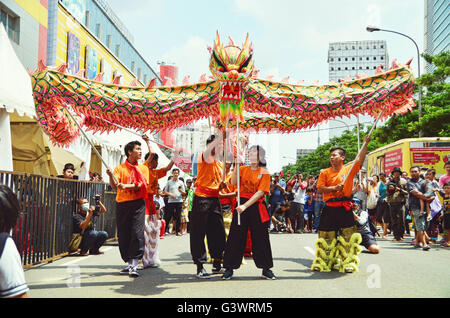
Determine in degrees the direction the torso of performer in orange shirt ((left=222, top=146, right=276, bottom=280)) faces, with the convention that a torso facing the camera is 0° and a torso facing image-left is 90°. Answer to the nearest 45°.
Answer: approximately 0°

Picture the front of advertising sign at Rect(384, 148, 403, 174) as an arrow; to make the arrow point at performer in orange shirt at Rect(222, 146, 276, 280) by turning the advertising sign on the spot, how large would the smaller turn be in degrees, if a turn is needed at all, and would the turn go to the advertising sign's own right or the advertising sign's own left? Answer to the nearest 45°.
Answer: approximately 45° to the advertising sign's own left

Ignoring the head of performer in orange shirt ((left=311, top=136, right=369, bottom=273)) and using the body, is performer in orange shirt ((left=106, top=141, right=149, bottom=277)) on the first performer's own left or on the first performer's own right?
on the first performer's own right

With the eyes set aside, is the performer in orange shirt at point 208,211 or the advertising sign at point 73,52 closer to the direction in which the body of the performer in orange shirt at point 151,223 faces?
the performer in orange shirt

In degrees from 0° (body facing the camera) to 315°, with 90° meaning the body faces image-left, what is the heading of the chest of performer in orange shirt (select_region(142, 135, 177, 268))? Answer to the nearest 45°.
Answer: approximately 315°

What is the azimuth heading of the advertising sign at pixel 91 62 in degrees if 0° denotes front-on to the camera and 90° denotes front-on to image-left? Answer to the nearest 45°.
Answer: approximately 315°

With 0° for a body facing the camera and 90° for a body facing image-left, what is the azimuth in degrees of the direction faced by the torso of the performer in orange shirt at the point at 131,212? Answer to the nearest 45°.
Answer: approximately 315°
